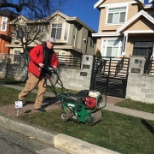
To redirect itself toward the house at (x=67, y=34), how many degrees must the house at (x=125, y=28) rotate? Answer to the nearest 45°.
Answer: approximately 135° to its right

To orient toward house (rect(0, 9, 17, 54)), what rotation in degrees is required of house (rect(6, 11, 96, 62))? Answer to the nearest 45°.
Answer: approximately 90° to its right

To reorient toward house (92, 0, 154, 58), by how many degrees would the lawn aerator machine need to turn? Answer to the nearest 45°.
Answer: approximately 135° to its left

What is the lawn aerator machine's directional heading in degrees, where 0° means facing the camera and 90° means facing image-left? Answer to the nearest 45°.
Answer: approximately 315°

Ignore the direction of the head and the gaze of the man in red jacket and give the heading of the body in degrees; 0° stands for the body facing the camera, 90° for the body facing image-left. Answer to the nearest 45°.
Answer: approximately 315°
